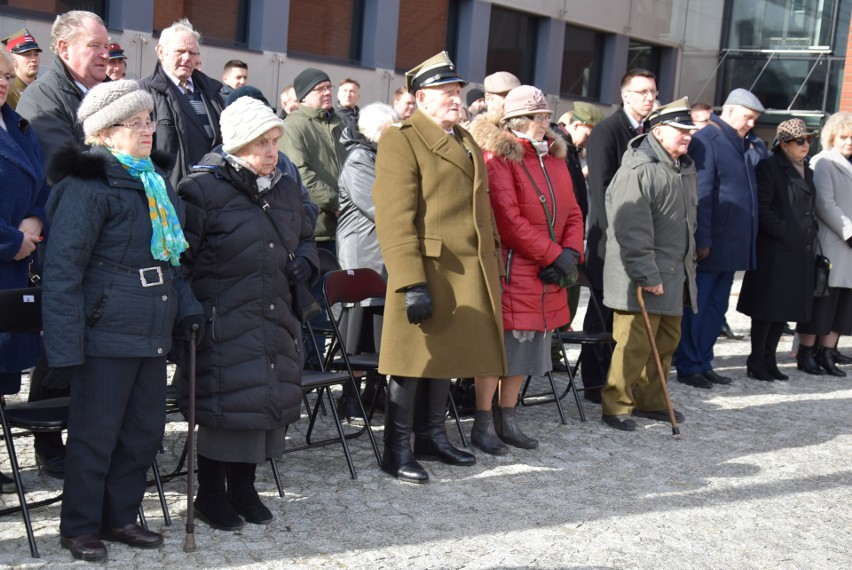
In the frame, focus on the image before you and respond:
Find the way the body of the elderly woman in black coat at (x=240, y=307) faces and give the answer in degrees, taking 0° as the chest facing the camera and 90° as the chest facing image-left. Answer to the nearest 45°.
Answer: approximately 315°

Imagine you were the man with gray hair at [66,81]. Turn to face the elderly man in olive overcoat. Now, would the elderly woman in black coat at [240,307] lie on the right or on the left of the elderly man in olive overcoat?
right

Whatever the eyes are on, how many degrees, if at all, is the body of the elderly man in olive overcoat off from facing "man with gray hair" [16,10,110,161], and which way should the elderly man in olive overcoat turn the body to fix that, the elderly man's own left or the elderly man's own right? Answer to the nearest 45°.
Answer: approximately 135° to the elderly man's own right

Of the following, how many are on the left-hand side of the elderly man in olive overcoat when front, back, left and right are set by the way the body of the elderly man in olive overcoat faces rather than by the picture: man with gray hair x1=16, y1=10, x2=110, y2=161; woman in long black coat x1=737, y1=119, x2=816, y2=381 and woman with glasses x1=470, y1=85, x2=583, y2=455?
2

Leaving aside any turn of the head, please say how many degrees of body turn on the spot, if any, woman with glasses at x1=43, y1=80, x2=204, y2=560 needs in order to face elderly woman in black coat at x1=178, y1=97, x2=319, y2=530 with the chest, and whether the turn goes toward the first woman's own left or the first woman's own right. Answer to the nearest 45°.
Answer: approximately 90° to the first woman's own left

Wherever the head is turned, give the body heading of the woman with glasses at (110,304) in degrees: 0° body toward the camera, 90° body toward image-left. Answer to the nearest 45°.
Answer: approximately 315°

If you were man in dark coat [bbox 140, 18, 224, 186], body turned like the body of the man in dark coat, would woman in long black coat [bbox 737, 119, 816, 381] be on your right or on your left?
on your left
